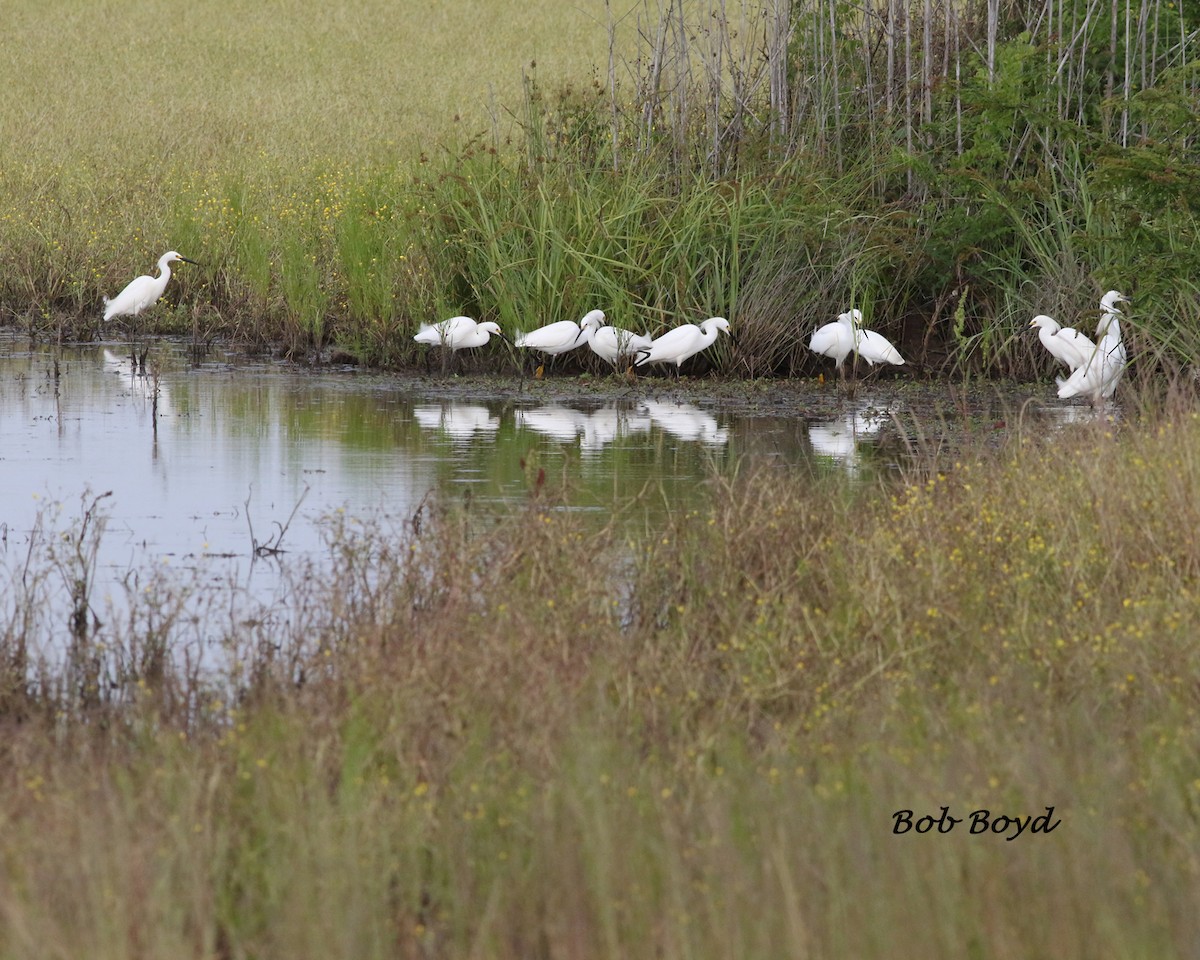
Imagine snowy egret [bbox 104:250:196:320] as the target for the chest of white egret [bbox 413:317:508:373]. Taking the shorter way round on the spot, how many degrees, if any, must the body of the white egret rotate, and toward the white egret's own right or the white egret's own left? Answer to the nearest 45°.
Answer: approximately 135° to the white egret's own left

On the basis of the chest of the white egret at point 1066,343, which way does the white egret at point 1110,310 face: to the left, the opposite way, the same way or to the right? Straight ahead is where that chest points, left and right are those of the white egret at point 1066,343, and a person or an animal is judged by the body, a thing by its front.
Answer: the opposite way

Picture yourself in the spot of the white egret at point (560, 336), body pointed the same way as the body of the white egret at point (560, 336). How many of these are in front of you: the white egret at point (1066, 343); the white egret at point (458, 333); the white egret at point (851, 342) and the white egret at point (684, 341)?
3

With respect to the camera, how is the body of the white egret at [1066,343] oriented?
to the viewer's left

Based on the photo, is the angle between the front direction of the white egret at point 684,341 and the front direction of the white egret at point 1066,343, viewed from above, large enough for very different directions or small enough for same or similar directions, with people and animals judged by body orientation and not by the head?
very different directions

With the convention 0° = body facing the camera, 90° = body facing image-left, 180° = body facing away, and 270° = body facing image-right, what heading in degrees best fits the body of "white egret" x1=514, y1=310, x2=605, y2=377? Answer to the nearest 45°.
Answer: approximately 270°

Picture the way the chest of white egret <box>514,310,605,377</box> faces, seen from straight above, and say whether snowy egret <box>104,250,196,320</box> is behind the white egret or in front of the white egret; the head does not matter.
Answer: behind

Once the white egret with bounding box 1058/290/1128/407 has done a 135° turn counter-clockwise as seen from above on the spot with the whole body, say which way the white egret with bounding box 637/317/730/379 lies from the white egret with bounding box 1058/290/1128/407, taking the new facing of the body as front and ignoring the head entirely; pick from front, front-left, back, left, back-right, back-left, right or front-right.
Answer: front-left

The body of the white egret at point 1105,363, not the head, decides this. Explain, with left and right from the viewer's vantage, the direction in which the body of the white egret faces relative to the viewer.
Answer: facing to the right of the viewer

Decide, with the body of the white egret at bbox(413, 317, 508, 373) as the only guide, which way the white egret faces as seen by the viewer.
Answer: to the viewer's right

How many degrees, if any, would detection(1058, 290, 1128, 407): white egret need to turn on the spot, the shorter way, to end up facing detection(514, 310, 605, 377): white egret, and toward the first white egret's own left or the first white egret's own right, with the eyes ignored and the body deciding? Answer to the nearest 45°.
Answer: approximately 180°

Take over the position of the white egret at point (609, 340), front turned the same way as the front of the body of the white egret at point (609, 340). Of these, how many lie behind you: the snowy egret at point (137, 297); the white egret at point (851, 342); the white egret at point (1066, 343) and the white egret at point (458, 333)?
2
